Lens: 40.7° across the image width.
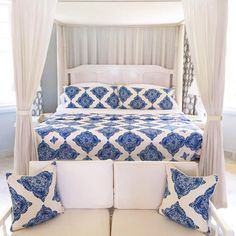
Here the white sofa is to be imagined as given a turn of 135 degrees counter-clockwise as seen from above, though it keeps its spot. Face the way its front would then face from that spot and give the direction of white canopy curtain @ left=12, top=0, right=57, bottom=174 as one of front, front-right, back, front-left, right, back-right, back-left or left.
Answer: left

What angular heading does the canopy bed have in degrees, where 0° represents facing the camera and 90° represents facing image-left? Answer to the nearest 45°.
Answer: approximately 0°

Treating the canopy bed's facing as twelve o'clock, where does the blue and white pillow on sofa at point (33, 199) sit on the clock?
The blue and white pillow on sofa is roughly at 1 o'clock from the canopy bed.

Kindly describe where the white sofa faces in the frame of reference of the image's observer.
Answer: facing the viewer

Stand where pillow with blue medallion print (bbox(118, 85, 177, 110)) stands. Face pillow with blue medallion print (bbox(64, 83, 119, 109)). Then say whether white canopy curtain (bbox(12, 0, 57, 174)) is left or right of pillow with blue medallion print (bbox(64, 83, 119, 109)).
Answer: left

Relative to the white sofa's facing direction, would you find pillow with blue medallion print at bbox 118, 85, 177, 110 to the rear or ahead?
to the rear

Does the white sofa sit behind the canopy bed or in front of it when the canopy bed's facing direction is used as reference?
in front

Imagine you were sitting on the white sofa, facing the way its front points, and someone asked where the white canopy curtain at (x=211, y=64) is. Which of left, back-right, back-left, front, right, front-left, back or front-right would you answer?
back-left

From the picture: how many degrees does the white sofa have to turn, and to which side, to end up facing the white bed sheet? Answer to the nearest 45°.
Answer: approximately 180°

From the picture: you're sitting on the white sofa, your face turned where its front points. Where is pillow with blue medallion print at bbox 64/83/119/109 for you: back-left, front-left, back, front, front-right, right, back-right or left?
back

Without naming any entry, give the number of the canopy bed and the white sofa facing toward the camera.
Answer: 2

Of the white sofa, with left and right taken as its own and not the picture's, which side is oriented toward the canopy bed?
back

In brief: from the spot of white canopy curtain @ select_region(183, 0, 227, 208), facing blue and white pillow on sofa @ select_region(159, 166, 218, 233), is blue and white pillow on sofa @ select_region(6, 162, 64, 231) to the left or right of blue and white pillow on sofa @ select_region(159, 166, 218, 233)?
right
